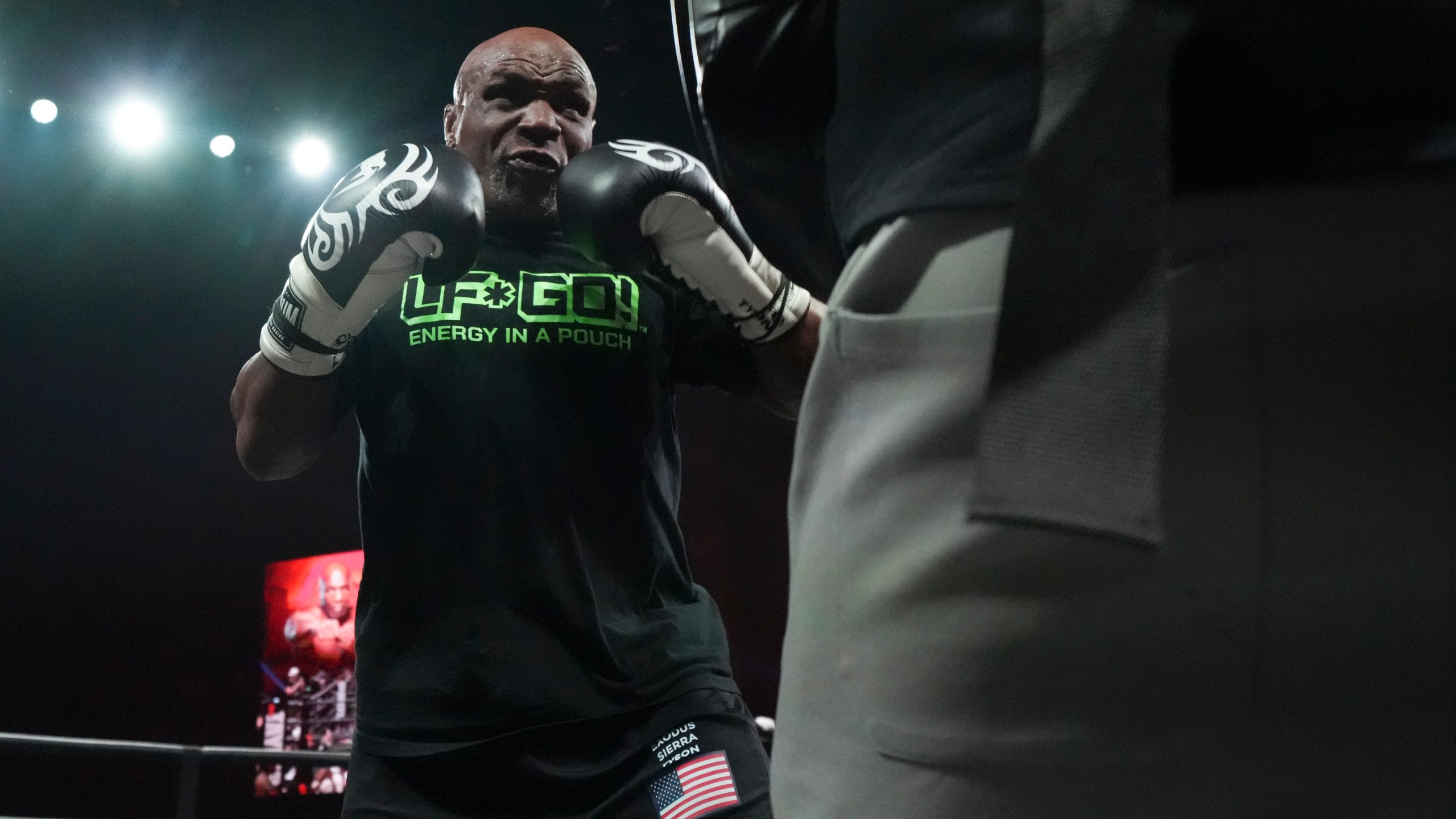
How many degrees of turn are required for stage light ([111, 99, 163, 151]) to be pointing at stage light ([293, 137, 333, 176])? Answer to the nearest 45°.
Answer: approximately 90° to its left

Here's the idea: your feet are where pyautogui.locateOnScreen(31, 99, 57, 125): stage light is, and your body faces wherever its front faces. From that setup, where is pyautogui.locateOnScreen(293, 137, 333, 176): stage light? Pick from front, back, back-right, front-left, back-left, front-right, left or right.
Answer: left

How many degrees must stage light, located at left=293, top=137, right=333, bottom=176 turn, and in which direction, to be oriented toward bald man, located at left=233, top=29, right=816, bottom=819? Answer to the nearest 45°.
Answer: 0° — it already faces them

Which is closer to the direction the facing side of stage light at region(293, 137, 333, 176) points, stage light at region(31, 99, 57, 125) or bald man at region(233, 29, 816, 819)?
the bald man

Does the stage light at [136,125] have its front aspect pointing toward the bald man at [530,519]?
yes

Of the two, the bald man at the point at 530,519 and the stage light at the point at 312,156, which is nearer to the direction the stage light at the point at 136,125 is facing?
the bald man
